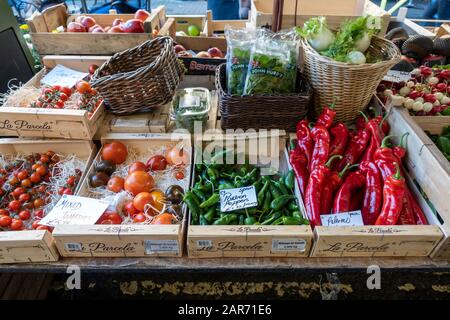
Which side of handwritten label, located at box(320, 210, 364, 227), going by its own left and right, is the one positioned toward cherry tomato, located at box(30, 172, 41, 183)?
right

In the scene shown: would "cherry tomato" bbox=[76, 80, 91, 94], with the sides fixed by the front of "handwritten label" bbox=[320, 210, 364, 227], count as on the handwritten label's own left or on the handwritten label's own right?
on the handwritten label's own right

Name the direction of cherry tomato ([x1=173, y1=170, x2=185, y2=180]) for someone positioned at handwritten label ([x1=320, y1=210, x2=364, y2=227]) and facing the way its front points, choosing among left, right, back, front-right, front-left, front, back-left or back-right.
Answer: right

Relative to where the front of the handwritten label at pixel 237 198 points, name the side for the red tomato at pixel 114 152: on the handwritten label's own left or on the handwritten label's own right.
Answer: on the handwritten label's own right

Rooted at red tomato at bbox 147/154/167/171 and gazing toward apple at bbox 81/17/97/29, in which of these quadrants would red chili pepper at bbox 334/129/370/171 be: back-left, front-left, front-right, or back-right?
back-right

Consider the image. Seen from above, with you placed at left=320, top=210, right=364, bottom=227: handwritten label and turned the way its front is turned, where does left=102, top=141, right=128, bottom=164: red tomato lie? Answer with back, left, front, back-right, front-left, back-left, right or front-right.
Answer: right

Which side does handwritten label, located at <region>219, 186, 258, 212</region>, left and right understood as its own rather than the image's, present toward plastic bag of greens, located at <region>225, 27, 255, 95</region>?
back

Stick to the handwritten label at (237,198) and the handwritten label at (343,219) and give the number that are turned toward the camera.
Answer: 2

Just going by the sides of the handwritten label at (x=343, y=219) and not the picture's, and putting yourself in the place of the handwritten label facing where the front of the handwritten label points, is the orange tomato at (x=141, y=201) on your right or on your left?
on your right

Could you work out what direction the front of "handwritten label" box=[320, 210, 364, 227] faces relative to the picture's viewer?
facing the viewer

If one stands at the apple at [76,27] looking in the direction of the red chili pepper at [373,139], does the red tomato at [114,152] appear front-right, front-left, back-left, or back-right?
front-right

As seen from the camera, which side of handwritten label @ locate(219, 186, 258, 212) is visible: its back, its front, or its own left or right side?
front

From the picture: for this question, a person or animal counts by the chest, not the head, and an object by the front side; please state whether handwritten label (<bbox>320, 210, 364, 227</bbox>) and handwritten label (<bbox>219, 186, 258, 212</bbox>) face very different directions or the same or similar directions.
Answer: same or similar directions

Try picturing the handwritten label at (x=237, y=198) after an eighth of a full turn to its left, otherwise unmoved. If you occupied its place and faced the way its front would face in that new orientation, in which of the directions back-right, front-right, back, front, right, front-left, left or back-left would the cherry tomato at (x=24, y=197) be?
back-right

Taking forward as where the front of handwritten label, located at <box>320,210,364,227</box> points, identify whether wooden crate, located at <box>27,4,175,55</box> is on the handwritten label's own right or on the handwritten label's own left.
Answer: on the handwritten label's own right

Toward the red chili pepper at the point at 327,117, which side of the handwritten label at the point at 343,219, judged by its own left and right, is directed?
back
